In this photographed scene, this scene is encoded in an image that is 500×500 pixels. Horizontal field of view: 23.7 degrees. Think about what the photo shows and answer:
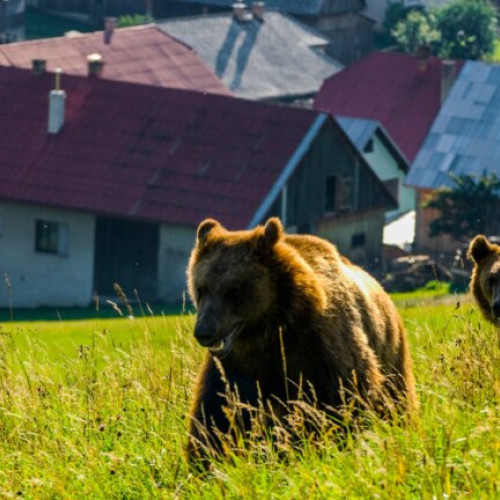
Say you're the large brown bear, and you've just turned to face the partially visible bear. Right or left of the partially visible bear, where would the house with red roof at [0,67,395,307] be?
left

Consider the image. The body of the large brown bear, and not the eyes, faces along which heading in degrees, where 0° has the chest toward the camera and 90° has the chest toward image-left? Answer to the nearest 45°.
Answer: approximately 45°

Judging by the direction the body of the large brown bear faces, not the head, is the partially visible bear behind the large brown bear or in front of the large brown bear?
behind

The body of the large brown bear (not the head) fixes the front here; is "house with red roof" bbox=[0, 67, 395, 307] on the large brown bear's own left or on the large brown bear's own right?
on the large brown bear's own right
